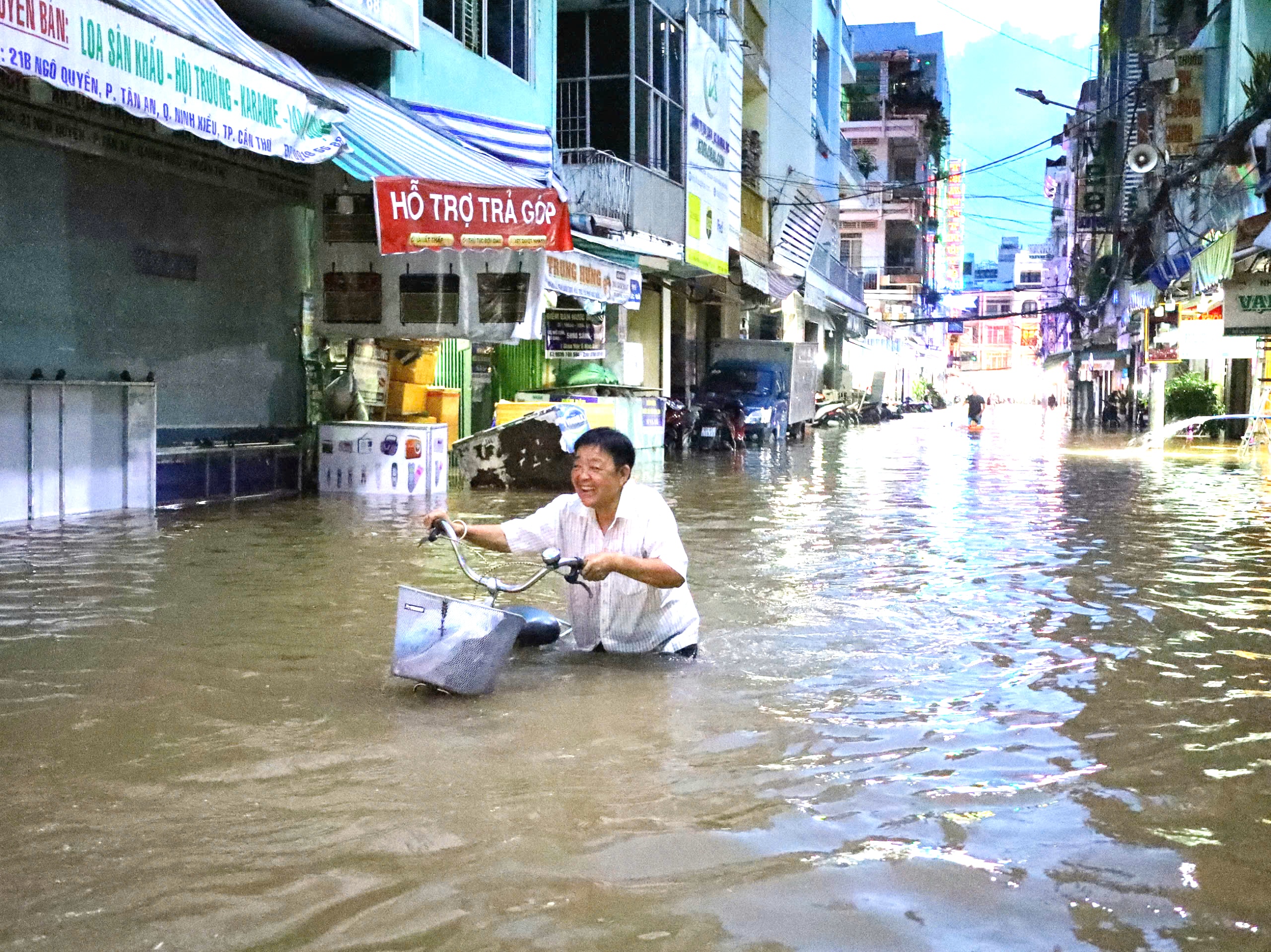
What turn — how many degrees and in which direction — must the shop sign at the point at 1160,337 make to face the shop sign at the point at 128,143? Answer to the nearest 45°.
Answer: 0° — it already faces it

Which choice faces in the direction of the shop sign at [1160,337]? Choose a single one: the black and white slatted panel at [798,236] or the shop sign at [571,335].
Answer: the black and white slatted panel

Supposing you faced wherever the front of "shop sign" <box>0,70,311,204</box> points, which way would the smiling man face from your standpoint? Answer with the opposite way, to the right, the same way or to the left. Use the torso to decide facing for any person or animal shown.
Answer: to the right
